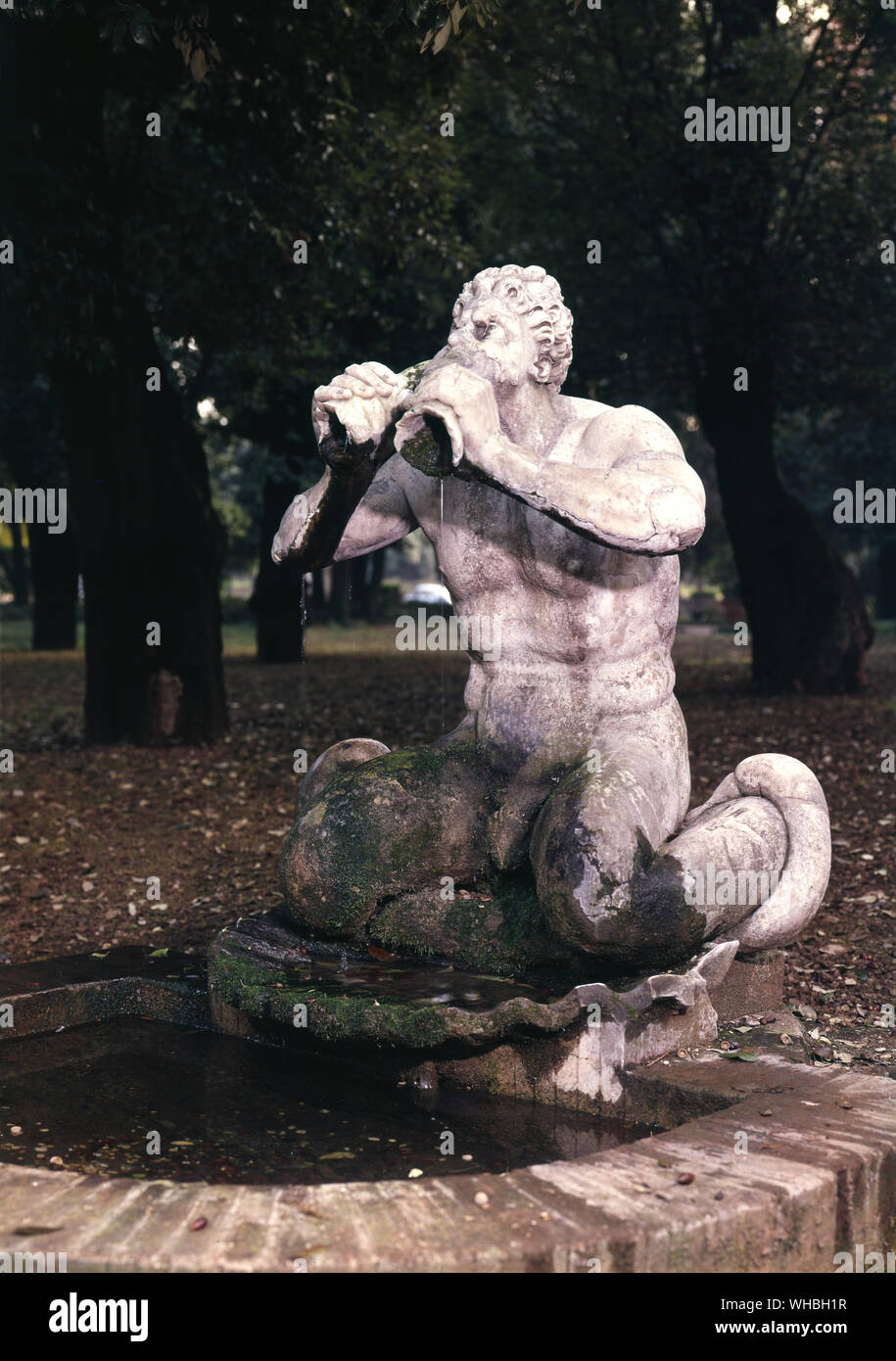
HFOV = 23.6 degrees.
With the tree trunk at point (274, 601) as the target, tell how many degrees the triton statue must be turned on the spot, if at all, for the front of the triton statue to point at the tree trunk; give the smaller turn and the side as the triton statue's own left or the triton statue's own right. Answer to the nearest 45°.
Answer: approximately 135° to the triton statue's own right

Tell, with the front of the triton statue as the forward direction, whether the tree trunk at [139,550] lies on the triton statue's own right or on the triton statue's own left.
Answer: on the triton statue's own right

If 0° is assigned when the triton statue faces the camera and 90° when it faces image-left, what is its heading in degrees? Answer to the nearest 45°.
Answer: approximately 45°

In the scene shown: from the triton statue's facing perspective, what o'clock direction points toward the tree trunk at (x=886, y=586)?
The tree trunk is roughly at 5 o'clock from the triton statue.

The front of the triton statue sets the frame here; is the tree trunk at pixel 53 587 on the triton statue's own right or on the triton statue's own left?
on the triton statue's own right

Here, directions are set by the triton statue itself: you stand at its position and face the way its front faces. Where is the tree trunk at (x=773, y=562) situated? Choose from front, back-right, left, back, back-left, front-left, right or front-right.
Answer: back-right
